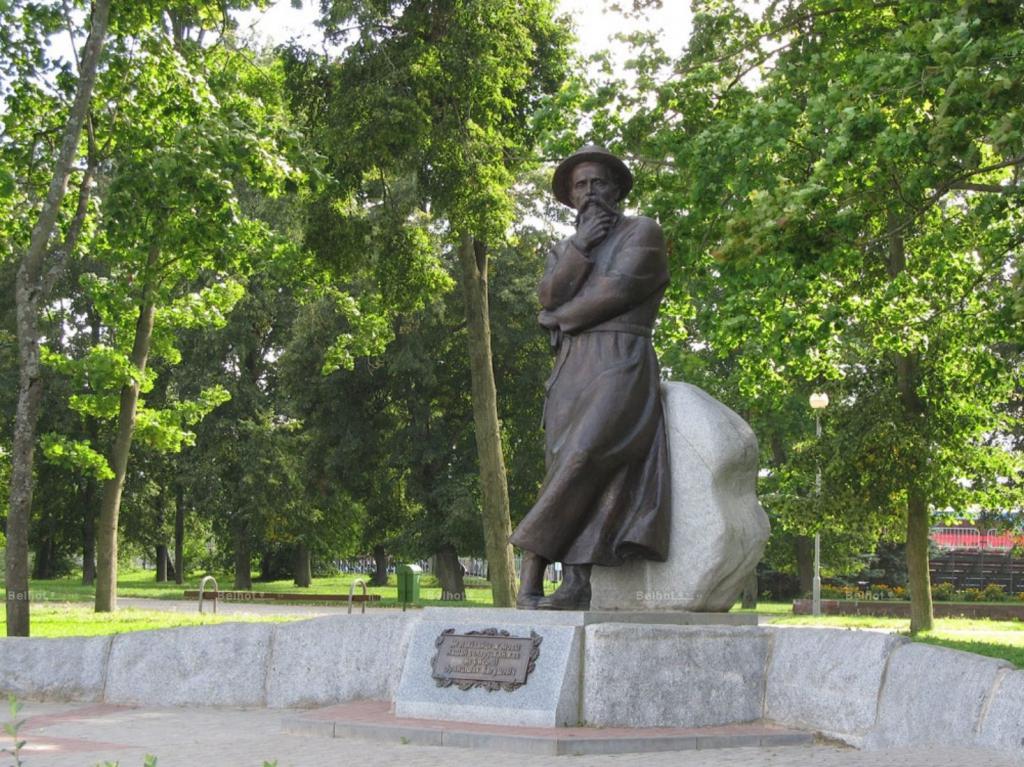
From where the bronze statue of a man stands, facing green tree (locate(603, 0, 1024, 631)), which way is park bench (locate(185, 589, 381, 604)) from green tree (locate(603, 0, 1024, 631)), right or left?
left

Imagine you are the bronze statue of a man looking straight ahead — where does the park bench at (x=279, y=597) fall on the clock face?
The park bench is roughly at 4 o'clock from the bronze statue of a man.

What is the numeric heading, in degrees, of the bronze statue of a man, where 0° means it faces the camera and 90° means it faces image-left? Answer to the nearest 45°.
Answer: approximately 45°

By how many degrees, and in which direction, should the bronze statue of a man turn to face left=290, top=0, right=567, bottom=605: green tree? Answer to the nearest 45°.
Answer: approximately 135° to its right

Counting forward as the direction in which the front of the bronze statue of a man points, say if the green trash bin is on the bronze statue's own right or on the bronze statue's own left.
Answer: on the bronze statue's own right

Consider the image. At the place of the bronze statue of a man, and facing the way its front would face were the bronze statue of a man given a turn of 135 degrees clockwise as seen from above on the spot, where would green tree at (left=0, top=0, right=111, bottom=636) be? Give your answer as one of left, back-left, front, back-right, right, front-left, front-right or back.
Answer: front-left
